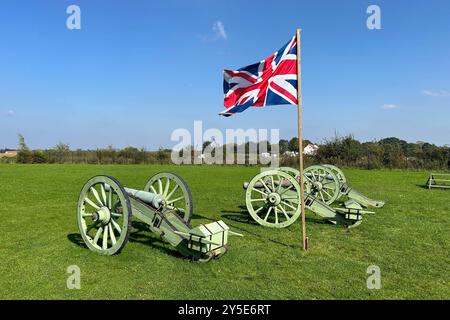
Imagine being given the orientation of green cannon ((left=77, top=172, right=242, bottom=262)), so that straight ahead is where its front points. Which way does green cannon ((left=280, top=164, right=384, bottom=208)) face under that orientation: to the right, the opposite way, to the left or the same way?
the same way

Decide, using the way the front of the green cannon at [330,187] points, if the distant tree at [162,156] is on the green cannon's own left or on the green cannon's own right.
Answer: on the green cannon's own right

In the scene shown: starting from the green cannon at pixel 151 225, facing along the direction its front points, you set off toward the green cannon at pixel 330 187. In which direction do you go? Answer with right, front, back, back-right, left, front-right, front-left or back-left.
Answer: right

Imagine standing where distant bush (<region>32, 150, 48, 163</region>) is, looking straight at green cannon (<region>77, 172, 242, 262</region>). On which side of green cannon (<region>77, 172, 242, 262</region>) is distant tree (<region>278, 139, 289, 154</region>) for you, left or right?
left

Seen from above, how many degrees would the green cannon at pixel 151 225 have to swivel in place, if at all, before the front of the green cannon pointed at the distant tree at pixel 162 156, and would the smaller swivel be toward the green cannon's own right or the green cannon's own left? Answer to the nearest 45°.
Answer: approximately 45° to the green cannon's own right

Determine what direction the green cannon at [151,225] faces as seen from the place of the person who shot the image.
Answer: facing away from the viewer and to the left of the viewer

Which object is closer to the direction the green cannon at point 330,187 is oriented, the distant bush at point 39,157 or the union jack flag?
the distant bush

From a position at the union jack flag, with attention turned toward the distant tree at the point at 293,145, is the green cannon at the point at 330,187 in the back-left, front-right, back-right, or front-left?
front-right

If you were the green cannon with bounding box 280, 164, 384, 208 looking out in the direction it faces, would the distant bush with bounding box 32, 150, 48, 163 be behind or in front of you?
in front

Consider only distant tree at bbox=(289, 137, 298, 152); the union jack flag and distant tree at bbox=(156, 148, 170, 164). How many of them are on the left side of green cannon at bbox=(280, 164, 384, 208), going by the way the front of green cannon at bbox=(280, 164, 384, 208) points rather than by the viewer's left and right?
1

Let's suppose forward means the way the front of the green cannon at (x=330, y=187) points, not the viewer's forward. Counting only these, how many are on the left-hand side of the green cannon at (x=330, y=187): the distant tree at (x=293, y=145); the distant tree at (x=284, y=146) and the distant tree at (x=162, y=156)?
0

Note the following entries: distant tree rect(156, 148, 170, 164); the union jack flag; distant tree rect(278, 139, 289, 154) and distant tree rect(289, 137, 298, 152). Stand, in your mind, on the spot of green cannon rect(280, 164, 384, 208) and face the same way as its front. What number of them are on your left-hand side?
1

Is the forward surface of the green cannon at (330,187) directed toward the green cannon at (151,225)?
no

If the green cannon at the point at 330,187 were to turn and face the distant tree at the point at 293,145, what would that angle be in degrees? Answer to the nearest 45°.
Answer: approximately 90° to its right

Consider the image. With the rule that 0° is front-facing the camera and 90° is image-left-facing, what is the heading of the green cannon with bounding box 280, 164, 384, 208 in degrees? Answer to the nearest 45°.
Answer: approximately 90°

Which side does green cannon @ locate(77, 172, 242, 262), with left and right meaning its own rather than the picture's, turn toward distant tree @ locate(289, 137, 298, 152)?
right

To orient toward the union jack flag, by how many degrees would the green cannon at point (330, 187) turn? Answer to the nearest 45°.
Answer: approximately 90° to its left

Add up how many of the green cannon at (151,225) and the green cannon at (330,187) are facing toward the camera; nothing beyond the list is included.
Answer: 0
